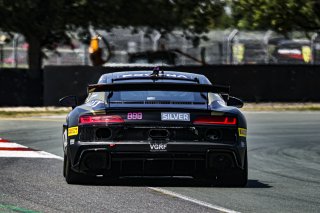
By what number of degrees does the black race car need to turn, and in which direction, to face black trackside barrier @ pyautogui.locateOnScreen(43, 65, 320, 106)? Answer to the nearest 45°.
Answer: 0° — it already faces it

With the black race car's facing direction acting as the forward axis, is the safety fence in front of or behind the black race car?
in front

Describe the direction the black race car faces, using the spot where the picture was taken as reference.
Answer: facing away from the viewer

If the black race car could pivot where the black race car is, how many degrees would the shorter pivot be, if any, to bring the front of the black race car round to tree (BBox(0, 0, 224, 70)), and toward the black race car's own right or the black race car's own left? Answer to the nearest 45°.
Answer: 0° — it already faces it

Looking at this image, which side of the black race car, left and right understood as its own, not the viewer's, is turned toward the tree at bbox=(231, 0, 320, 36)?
front
